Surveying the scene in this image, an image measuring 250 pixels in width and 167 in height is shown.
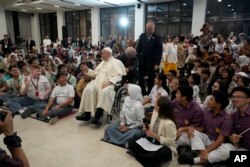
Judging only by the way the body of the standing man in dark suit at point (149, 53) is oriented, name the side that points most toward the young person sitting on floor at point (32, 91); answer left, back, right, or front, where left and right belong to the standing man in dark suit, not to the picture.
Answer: right

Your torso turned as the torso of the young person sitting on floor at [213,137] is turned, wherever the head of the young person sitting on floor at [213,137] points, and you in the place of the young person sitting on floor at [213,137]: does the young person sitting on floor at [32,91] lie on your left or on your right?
on your right

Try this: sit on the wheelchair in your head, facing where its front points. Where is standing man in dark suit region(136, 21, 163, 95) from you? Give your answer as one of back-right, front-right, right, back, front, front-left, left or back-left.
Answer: back

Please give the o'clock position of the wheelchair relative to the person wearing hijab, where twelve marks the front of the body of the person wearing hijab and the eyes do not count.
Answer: The wheelchair is roughly at 4 o'clock from the person wearing hijab.

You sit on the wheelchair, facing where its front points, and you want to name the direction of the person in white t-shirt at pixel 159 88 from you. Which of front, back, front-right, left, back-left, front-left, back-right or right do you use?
back-left
